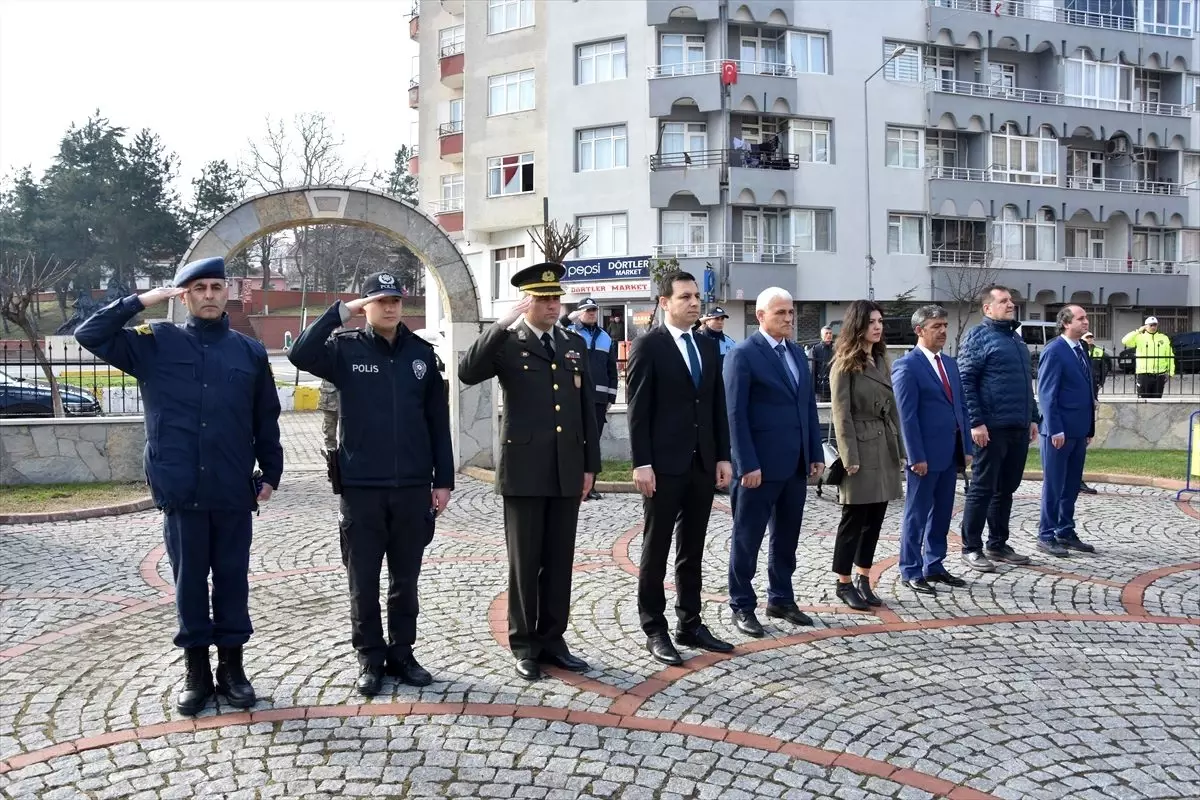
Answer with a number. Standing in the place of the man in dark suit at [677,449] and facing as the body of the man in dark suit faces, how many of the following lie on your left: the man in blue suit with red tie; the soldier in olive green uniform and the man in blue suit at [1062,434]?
2

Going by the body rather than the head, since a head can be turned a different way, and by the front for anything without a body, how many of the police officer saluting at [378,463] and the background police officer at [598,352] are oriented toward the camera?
2

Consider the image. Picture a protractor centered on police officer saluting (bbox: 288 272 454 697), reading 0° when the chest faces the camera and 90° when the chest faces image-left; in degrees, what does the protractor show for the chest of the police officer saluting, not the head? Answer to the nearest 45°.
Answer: approximately 0°

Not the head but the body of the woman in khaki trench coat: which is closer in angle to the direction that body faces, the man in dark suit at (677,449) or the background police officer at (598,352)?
the man in dark suit

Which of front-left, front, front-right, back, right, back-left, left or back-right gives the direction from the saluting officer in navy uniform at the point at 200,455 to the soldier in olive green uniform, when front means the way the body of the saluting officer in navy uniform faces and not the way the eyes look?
left

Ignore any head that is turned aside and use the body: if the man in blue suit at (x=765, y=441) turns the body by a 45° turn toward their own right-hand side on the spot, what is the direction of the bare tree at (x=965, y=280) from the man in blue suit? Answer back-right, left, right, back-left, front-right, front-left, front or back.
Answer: back

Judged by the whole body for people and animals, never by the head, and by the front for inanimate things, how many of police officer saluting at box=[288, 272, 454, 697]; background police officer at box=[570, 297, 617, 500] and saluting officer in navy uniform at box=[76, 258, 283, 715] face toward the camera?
3

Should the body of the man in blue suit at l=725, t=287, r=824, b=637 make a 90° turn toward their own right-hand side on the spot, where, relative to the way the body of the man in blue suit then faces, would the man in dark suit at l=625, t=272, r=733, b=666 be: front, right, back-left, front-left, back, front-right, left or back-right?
front

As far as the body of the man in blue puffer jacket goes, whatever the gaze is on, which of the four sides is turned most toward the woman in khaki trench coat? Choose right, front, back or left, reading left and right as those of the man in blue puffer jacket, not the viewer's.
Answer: right

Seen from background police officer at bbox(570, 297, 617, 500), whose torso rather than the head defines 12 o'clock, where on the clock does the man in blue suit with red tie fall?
The man in blue suit with red tie is roughly at 11 o'clock from the background police officer.

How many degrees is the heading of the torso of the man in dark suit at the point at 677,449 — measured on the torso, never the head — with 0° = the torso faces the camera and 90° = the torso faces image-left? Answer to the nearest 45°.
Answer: approximately 315°

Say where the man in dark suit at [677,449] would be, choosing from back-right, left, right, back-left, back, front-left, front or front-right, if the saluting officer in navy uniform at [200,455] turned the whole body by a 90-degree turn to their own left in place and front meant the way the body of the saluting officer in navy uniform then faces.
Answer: front

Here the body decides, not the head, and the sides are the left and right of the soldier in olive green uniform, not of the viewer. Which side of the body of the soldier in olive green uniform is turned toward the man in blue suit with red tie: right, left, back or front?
left

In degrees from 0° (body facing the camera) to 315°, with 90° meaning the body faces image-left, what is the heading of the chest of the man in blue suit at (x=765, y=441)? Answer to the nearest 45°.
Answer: approximately 315°

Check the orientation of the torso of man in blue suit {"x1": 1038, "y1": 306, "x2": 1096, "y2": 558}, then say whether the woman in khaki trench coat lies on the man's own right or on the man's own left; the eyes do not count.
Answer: on the man's own right
